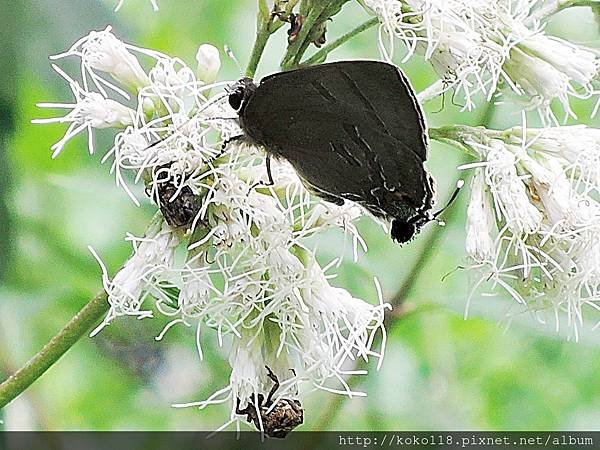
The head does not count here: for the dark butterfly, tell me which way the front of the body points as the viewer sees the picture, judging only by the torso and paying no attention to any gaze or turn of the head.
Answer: to the viewer's left
